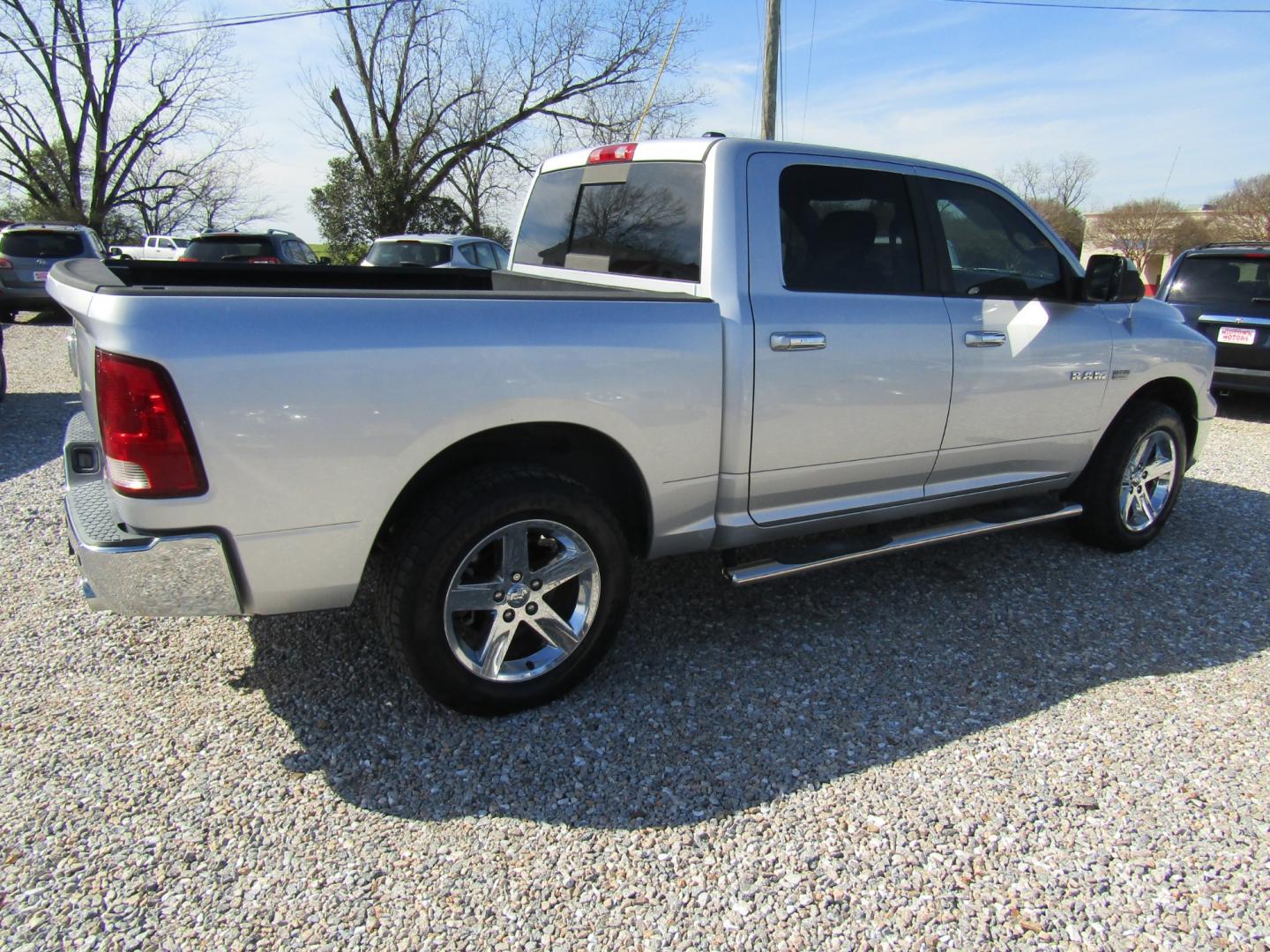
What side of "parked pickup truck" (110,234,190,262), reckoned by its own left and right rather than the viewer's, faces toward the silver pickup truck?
right

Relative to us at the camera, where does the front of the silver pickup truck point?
facing away from the viewer and to the right of the viewer

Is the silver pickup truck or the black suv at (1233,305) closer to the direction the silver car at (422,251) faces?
the black suv

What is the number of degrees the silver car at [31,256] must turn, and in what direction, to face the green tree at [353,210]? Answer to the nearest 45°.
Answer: approximately 45° to its right

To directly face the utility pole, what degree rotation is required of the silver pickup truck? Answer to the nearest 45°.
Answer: approximately 45° to its left

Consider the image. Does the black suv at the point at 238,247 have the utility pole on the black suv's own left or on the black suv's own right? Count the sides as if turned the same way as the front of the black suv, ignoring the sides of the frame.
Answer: on the black suv's own right

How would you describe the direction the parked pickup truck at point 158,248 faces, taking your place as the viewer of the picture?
facing to the right of the viewer

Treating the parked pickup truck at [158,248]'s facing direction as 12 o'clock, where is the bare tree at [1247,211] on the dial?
The bare tree is roughly at 1 o'clock from the parked pickup truck.

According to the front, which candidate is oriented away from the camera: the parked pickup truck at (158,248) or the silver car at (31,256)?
the silver car

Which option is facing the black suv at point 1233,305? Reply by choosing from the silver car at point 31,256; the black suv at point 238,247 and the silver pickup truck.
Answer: the silver pickup truck

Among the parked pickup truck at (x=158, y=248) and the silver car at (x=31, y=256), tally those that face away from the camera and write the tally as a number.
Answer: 1

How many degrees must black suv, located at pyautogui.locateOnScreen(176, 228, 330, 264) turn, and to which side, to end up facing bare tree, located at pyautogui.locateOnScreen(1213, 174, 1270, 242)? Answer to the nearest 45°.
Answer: approximately 45° to its right

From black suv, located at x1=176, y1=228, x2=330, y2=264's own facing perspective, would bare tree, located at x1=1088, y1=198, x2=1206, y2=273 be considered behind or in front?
in front

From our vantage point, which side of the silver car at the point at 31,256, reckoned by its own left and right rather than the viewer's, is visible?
back

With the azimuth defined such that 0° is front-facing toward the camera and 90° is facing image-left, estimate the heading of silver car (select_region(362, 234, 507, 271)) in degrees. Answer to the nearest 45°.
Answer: approximately 225°

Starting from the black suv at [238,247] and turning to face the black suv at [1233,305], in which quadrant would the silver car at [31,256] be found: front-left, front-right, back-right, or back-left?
back-right
